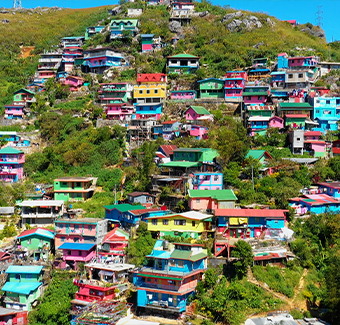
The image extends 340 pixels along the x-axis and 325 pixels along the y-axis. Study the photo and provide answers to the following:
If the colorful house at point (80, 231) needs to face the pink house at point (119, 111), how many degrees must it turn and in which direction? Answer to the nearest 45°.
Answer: approximately 180°

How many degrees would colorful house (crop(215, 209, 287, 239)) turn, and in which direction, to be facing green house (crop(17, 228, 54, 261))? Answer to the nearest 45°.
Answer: approximately 90° to its right

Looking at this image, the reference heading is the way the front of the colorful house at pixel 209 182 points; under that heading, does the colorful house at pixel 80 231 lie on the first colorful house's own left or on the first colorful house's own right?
on the first colorful house's own right

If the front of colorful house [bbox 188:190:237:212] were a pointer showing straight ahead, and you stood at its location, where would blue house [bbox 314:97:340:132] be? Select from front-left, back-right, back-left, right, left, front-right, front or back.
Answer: back-left

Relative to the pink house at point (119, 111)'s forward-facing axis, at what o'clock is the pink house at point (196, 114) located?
the pink house at point (196, 114) is roughly at 10 o'clock from the pink house at point (119, 111).

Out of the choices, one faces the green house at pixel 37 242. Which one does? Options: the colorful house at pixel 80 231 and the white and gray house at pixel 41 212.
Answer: the white and gray house at pixel 41 212

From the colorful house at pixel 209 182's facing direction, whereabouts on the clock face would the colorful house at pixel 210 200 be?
the colorful house at pixel 210 200 is roughly at 12 o'clock from the colorful house at pixel 209 182.

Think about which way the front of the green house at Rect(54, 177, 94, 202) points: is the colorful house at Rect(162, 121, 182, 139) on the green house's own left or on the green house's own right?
on the green house's own left

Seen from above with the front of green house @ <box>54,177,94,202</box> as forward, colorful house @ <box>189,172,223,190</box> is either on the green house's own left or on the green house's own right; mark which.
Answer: on the green house's own left

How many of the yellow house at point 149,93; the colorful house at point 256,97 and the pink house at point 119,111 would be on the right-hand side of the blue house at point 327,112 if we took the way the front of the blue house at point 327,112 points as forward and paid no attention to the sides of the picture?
3

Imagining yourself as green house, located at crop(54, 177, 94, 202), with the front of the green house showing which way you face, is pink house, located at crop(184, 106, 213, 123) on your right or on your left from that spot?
on your left
